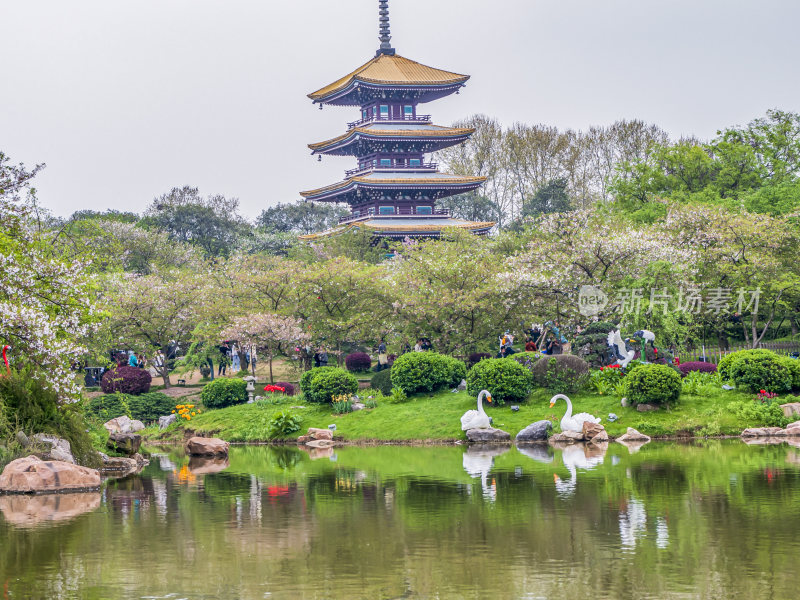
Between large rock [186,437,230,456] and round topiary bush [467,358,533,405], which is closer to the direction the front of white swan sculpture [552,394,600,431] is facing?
the large rock

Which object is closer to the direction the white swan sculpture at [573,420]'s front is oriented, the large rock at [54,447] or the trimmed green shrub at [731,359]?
the large rock

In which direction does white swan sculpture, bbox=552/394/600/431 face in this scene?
to the viewer's left

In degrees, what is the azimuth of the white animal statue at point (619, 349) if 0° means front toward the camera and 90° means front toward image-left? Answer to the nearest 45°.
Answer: approximately 270°

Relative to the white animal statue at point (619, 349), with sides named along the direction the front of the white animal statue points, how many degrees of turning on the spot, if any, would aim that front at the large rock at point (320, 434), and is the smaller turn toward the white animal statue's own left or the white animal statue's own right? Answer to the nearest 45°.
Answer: approximately 135° to the white animal statue's own right

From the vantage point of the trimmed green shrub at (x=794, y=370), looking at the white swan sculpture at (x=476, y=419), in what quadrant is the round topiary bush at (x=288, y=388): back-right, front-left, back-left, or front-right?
front-right

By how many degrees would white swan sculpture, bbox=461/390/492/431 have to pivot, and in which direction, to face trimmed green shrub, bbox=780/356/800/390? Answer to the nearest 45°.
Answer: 0° — it already faces it

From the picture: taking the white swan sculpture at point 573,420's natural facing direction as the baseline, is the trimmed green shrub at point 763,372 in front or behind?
behind

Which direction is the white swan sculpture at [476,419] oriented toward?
to the viewer's right

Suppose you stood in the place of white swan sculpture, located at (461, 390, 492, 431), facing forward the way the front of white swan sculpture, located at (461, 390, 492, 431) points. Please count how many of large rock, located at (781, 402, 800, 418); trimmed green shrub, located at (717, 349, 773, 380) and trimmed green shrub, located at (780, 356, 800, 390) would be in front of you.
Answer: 3

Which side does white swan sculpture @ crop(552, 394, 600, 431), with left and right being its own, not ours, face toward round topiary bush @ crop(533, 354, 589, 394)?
right

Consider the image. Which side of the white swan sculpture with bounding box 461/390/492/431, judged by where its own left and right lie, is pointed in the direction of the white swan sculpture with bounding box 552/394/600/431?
front

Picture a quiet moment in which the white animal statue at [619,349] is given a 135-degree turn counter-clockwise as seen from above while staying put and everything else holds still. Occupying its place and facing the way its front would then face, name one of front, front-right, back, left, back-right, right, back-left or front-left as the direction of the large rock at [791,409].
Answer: back

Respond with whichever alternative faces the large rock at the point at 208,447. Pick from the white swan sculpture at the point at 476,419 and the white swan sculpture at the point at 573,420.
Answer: the white swan sculpture at the point at 573,420
